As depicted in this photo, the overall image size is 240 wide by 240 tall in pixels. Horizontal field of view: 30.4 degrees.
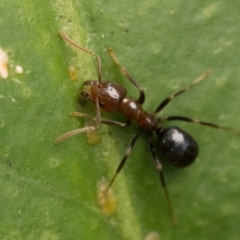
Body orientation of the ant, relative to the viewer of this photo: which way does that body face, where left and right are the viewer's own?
facing away from the viewer and to the left of the viewer
